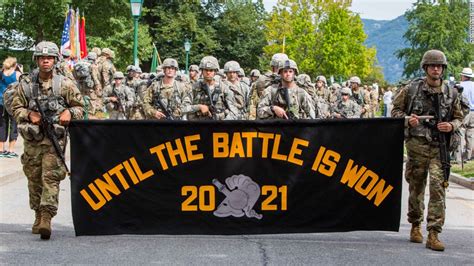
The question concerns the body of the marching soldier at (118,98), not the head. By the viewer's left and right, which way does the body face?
facing the viewer

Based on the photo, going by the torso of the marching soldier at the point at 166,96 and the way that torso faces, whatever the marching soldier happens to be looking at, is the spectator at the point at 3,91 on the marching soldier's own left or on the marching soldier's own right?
on the marching soldier's own right

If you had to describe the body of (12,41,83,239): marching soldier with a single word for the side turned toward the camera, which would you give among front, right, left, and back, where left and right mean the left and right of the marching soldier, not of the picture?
front

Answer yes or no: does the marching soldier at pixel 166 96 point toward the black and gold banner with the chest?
yes

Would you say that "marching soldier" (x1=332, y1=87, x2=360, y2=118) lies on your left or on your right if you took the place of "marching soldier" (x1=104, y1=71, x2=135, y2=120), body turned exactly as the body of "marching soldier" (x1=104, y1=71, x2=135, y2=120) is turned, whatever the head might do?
on your left

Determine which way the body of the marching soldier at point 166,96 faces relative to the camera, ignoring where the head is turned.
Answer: toward the camera

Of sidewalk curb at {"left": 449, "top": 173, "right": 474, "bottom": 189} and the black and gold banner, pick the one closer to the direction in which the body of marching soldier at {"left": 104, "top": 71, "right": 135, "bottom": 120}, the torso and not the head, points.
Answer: the black and gold banner
